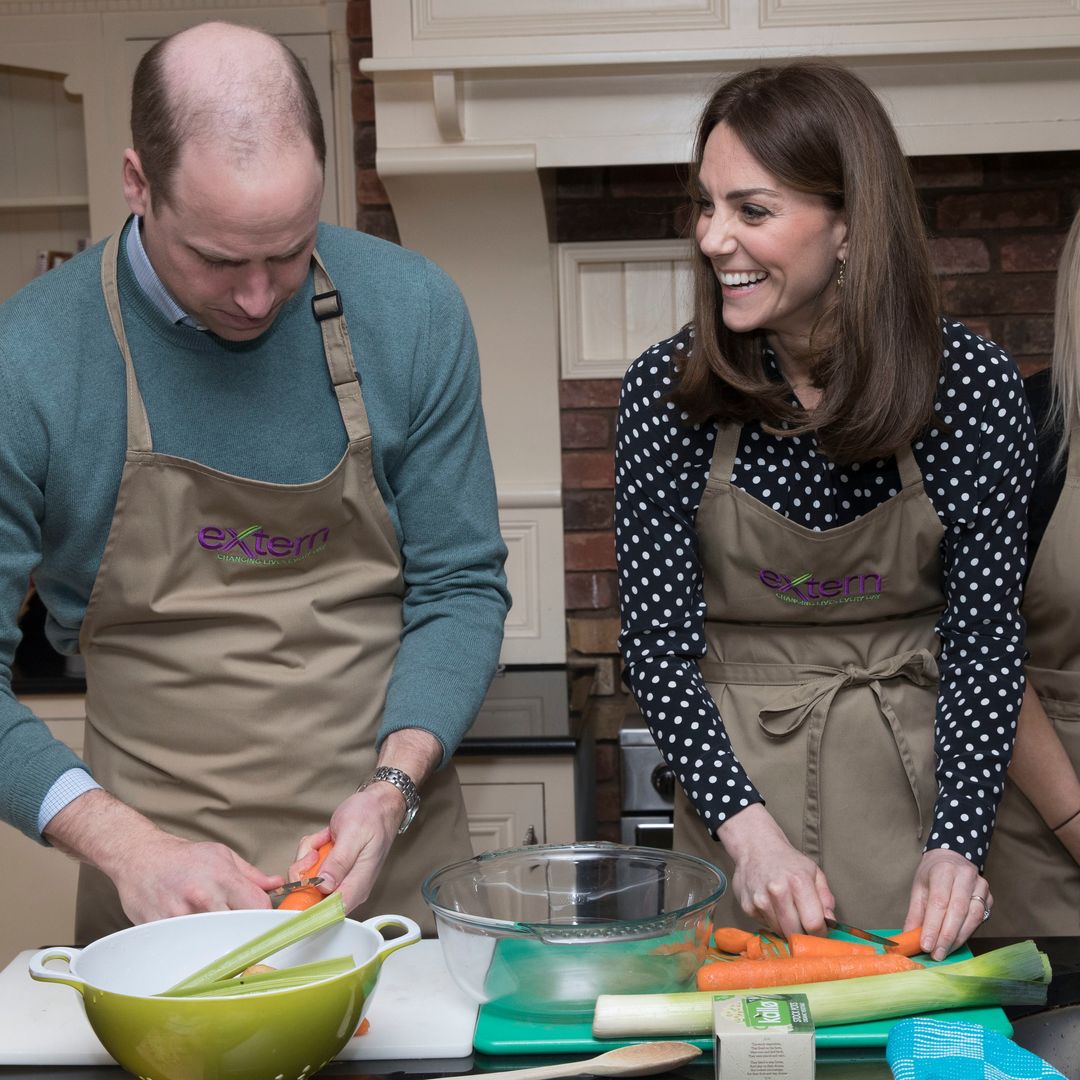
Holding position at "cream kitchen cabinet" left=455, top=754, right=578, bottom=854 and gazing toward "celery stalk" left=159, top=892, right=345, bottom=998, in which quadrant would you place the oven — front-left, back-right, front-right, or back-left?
back-left

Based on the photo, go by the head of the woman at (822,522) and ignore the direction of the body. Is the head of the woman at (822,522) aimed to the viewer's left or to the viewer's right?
to the viewer's left

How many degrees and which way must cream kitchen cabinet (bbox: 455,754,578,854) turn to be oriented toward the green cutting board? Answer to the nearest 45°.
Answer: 0° — it already faces it

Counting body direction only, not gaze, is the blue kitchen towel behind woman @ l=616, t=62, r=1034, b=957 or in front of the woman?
in front

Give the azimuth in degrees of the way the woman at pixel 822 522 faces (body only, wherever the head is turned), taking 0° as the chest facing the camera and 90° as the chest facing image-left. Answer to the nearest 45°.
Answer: approximately 0°

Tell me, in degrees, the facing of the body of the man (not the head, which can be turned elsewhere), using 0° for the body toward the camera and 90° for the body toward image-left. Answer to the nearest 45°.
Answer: approximately 0°

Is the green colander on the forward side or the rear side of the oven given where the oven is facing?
on the forward side
